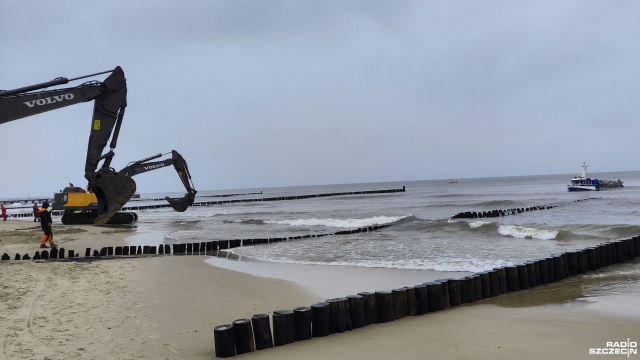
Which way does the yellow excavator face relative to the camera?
to the viewer's right

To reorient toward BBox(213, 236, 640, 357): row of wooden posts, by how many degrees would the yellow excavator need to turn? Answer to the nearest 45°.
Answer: approximately 90° to its right
